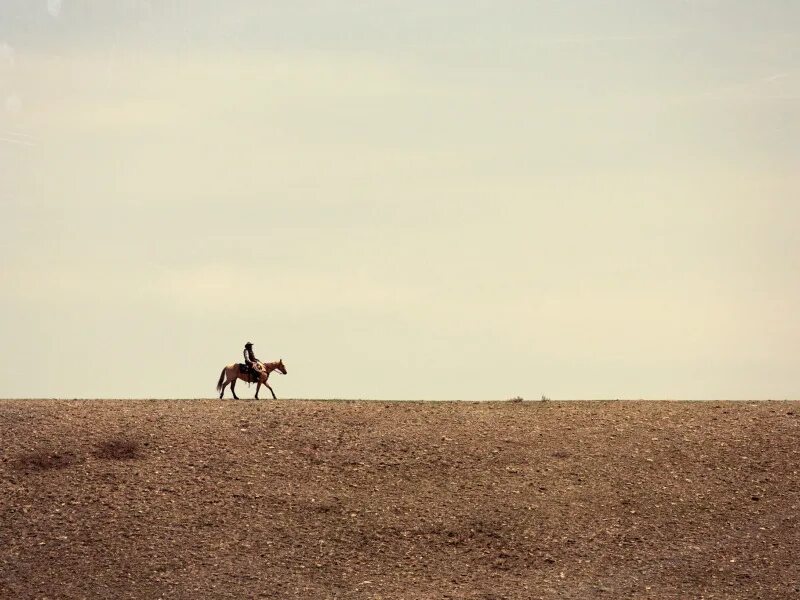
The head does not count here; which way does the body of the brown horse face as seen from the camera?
to the viewer's right
